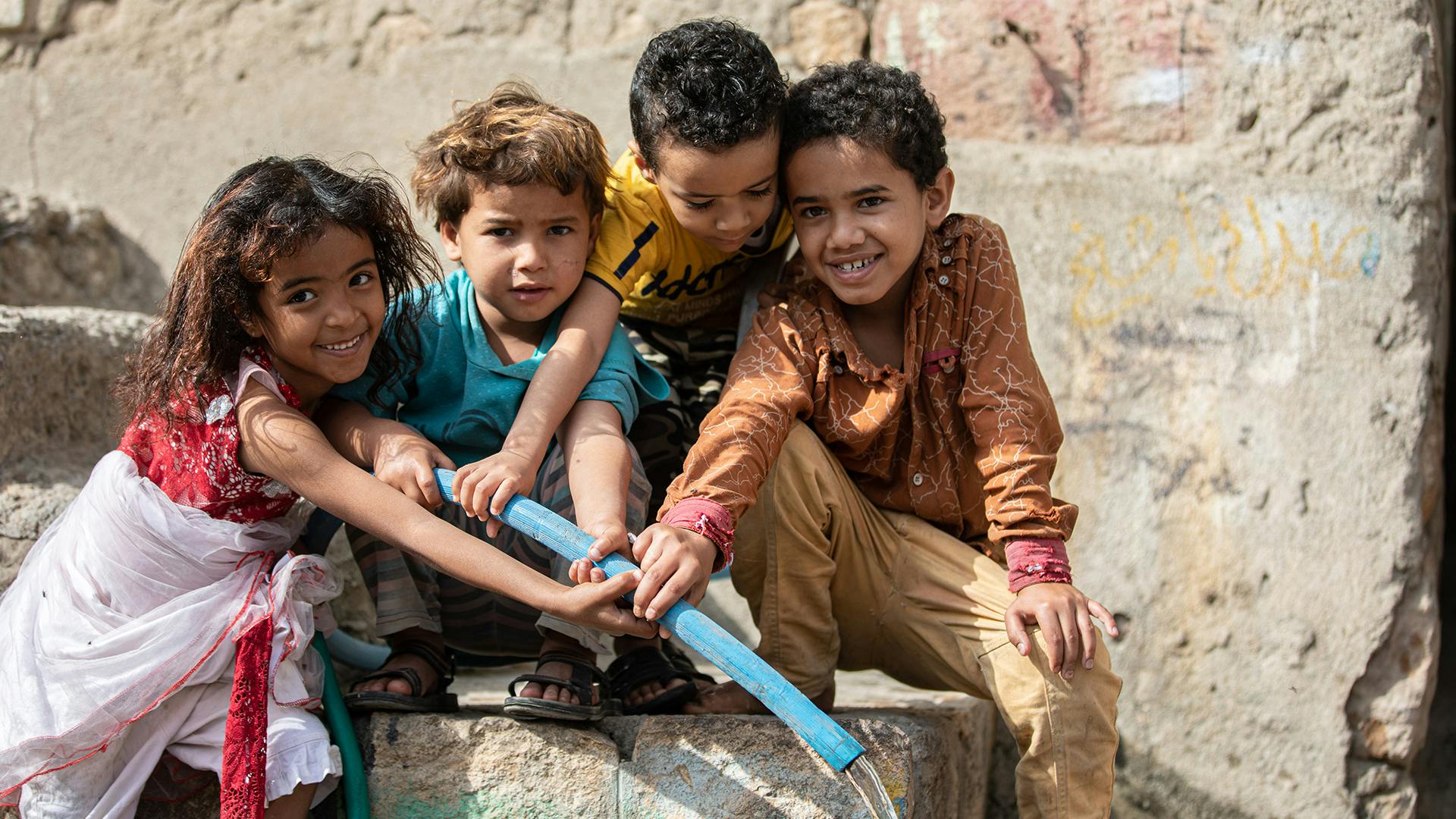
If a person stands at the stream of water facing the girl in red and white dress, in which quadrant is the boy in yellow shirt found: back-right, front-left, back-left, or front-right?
front-right

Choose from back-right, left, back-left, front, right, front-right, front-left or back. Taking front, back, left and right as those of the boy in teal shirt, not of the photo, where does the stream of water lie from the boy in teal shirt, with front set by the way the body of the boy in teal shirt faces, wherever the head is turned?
front-left

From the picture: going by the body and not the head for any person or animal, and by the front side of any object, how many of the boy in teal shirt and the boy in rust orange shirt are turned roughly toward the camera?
2

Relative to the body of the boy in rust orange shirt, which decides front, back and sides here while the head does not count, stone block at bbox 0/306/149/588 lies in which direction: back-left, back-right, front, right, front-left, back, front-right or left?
right

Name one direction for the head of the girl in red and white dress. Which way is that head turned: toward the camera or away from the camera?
toward the camera

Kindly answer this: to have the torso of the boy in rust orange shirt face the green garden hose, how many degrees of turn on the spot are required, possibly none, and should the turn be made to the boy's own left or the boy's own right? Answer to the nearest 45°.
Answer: approximately 45° to the boy's own right

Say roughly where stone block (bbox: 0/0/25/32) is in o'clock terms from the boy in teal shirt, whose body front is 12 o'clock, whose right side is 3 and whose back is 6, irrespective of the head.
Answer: The stone block is roughly at 5 o'clock from the boy in teal shirt.

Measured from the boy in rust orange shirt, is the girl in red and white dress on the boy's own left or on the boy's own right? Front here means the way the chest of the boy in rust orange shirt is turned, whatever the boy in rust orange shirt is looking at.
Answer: on the boy's own right

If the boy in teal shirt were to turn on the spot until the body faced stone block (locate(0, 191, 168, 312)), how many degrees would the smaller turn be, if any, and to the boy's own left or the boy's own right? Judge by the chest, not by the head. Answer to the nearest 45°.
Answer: approximately 135° to the boy's own right

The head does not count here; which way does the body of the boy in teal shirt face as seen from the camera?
toward the camera

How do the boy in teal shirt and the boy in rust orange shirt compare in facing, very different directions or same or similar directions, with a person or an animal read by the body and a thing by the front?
same or similar directions

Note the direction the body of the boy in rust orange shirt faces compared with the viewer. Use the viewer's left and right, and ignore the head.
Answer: facing the viewer

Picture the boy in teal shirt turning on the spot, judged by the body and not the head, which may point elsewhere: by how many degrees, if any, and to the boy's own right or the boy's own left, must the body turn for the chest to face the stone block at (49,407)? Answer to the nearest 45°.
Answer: approximately 135° to the boy's own right

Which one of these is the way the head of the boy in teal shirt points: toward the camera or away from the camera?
toward the camera
